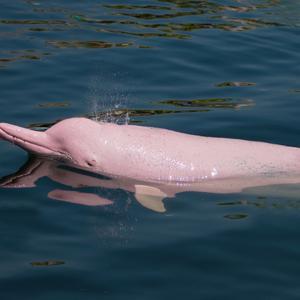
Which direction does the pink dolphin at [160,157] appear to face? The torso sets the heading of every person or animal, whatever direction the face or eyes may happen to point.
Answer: to the viewer's left
